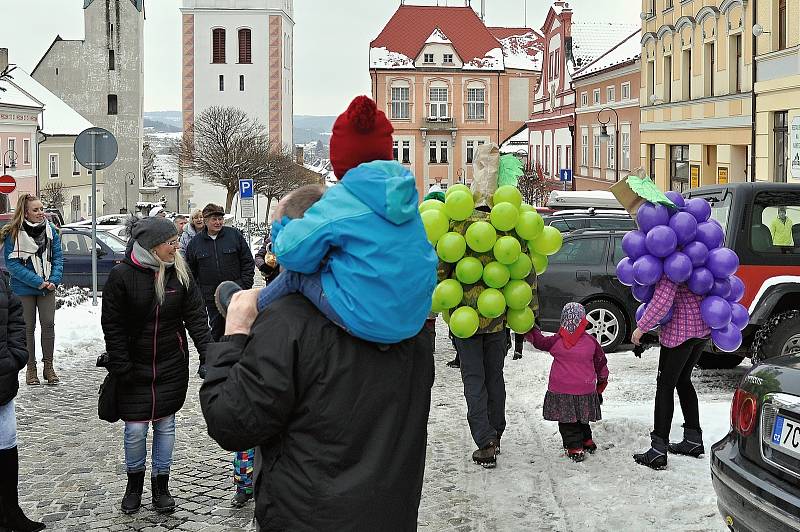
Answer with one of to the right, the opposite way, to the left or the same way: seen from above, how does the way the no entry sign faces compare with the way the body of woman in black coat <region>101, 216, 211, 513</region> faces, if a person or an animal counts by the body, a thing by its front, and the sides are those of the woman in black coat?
the same way

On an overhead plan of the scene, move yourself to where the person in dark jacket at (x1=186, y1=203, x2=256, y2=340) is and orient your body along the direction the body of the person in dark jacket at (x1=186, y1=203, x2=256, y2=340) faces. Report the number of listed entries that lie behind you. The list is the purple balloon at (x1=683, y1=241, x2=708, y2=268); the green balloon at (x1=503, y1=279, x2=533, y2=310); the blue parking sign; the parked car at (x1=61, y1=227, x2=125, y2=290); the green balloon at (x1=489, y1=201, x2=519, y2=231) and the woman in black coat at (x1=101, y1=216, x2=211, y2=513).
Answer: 2

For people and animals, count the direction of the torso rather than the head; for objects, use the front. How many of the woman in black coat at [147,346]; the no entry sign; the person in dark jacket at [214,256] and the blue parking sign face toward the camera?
4

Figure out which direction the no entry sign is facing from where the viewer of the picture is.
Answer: facing the viewer

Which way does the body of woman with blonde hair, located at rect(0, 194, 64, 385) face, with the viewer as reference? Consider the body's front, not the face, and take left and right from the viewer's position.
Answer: facing the viewer and to the right of the viewer

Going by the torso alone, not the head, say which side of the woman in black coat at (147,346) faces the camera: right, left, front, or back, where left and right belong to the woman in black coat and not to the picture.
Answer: front

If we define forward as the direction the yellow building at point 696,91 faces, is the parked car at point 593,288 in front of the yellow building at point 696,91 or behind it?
in front

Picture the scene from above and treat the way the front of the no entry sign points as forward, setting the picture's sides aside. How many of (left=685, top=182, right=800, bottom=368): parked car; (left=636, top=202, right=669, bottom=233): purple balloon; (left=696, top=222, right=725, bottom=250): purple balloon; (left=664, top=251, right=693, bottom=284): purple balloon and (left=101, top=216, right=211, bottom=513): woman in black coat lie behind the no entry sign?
0

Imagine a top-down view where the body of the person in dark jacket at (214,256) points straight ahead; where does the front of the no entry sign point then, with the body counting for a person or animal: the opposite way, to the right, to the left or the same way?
the same way

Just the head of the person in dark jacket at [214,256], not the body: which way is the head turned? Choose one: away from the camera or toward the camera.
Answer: toward the camera

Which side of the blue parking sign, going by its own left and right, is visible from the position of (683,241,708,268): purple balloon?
front

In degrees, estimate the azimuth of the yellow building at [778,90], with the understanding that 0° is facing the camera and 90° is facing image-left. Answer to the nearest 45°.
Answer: approximately 45°

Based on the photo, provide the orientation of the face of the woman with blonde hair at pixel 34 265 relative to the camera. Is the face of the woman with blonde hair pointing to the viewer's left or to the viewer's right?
to the viewer's right

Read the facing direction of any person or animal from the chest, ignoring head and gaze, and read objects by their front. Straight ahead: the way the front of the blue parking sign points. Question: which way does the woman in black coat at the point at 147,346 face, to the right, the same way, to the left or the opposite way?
the same way

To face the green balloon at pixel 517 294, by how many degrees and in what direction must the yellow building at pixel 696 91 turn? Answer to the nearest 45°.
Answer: approximately 45° to its left
